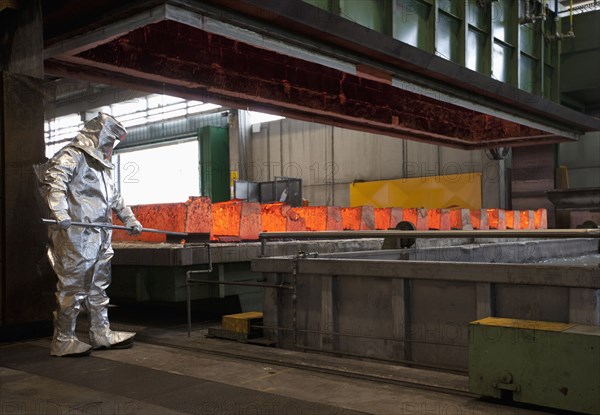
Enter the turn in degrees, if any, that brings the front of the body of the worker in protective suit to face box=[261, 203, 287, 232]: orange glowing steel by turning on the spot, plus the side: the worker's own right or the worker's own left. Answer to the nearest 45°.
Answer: approximately 90° to the worker's own left

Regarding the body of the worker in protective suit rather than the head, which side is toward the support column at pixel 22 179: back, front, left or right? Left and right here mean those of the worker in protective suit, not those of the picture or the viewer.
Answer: back

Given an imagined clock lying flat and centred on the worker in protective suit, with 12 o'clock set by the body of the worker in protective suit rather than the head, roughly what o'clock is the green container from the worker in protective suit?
The green container is roughly at 12 o'clock from the worker in protective suit.

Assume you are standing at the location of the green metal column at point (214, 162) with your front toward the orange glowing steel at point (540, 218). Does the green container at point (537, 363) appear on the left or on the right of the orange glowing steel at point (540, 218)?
right

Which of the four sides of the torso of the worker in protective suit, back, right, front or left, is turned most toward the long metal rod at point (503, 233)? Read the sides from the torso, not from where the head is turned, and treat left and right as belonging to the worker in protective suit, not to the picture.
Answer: front

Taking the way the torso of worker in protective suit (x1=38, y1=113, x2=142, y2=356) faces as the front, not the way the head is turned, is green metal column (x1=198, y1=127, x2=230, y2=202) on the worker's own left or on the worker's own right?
on the worker's own left

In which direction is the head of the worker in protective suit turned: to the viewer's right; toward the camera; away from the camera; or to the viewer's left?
to the viewer's right

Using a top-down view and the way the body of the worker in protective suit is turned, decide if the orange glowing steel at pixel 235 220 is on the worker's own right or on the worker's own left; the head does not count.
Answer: on the worker's own left

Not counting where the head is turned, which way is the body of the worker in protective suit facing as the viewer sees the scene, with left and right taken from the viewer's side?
facing the viewer and to the right of the viewer

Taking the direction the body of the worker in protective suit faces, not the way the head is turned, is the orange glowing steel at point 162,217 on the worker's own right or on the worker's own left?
on the worker's own left
